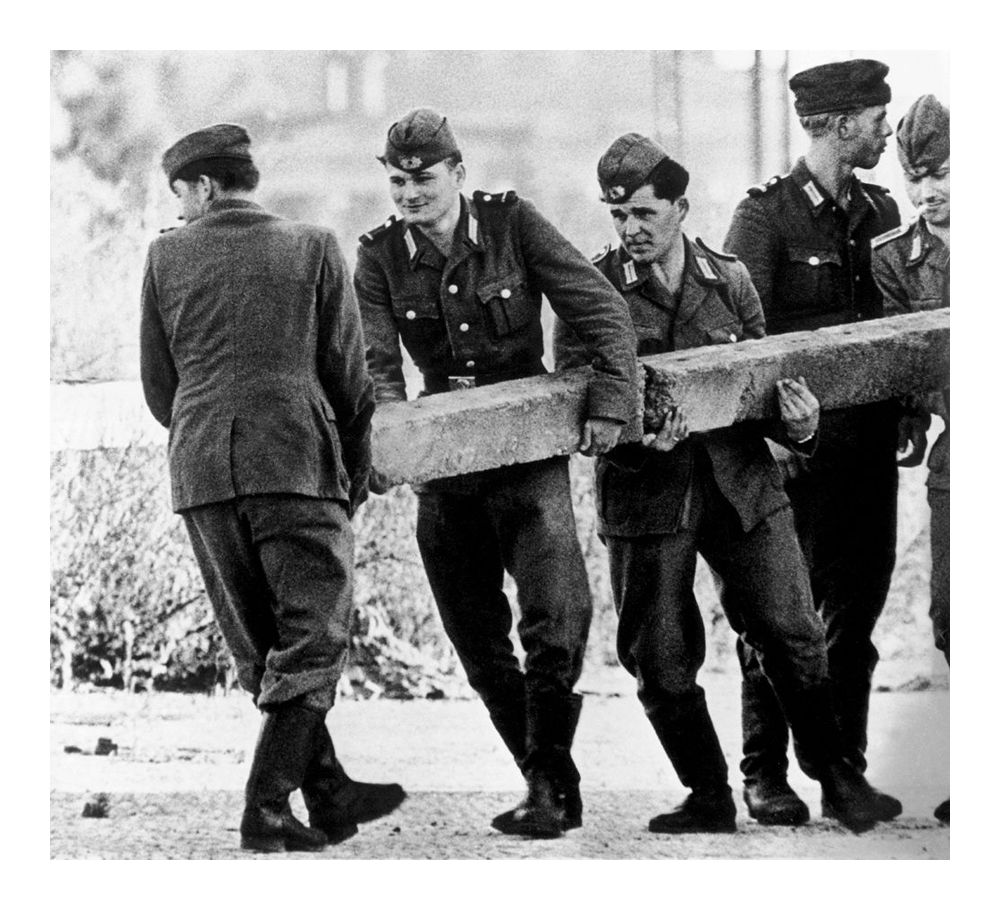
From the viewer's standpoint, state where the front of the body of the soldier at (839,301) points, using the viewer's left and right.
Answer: facing the viewer and to the right of the viewer

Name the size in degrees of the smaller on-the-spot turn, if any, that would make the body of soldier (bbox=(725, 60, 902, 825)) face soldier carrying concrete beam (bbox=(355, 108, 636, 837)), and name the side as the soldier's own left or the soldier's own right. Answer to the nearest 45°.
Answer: approximately 135° to the soldier's own right

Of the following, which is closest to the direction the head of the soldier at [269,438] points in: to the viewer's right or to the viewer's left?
to the viewer's left

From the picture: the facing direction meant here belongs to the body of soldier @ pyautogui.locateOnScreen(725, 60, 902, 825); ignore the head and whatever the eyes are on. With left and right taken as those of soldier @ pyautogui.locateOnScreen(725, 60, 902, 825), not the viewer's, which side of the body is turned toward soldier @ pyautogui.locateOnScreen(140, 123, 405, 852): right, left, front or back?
right

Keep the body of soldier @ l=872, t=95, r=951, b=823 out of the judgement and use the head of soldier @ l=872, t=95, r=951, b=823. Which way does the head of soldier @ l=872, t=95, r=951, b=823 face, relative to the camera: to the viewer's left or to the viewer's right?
to the viewer's left
